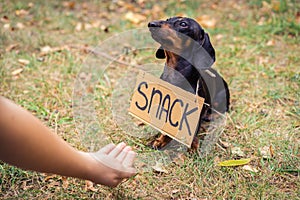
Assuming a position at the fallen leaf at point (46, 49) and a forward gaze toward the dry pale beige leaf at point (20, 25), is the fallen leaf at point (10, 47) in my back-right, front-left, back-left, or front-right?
front-left

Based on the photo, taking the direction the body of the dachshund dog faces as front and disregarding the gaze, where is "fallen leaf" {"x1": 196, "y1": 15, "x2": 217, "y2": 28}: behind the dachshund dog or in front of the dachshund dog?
behind

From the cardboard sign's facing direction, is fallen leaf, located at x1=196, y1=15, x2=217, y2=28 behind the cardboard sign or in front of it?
behind

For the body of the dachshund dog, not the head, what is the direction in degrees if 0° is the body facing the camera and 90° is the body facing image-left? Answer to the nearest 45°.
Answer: approximately 45°

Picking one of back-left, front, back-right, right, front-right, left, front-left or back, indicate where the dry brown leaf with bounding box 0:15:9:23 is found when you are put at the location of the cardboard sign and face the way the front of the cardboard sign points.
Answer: right

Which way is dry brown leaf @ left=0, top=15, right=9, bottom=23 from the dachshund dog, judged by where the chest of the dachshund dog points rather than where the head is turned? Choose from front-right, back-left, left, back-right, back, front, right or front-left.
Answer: right

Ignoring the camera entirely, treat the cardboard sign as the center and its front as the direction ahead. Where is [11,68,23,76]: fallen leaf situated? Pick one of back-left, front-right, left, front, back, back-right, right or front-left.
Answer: right

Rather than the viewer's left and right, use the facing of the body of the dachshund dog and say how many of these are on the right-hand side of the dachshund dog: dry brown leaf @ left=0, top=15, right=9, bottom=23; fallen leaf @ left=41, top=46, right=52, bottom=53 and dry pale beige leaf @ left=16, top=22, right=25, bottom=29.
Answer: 3

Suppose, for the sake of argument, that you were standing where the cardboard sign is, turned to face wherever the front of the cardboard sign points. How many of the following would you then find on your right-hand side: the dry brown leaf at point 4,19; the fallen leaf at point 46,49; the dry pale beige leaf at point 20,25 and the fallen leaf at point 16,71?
4

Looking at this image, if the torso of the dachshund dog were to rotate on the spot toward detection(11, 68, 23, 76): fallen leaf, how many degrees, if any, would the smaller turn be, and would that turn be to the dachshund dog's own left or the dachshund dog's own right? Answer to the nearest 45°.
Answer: approximately 90° to the dachshund dog's own right

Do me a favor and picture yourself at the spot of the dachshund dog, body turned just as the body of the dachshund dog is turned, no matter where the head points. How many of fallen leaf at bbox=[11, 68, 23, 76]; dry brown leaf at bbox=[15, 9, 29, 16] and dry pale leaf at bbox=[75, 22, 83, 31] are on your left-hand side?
0

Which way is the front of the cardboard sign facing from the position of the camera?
facing the viewer and to the left of the viewer
